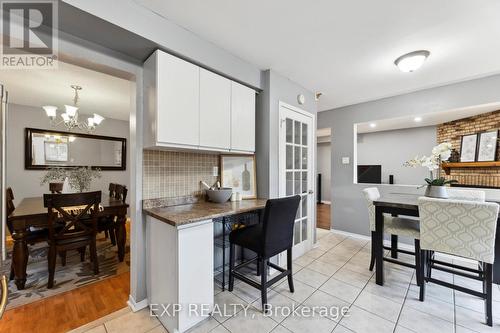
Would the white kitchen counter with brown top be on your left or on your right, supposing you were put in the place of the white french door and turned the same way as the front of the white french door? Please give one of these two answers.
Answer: on your right

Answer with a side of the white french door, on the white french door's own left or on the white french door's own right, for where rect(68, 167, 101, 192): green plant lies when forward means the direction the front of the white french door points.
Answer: on the white french door's own right

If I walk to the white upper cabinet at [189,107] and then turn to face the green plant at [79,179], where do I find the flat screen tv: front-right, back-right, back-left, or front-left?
back-right

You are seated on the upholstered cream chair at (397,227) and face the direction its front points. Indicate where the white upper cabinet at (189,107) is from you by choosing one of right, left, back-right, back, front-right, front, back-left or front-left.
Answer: back-right

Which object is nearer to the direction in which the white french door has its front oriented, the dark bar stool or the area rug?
the dark bar stool

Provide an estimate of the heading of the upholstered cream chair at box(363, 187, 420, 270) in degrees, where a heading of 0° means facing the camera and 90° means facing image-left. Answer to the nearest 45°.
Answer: approximately 270°

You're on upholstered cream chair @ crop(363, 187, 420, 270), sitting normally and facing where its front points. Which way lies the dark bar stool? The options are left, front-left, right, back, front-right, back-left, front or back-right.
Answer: back-right

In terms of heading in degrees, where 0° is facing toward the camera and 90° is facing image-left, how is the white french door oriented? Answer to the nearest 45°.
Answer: approximately 315°

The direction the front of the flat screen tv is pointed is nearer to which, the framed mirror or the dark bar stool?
the dark bar stool

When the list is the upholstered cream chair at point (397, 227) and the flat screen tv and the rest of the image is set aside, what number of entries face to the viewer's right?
1

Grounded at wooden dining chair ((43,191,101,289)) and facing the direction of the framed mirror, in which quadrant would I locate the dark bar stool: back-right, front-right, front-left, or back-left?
back-right

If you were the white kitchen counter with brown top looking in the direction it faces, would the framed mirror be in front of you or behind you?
behind
